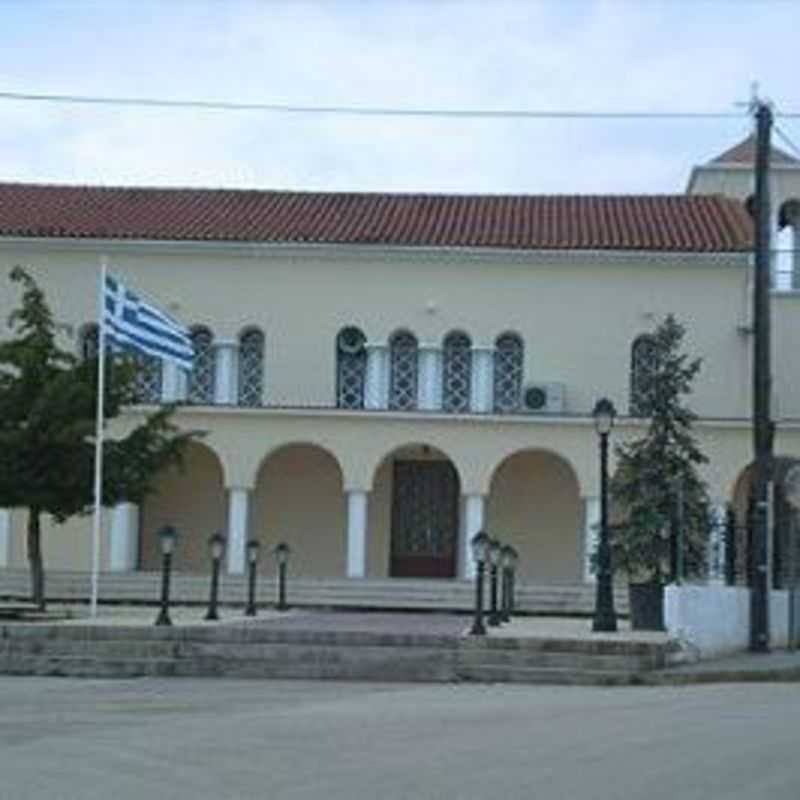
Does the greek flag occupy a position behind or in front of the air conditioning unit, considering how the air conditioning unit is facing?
in front

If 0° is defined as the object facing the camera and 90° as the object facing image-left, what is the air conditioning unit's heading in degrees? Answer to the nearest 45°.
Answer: approximately 0°

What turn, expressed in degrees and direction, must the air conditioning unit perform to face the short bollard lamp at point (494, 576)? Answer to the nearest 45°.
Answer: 0° — it already faces it

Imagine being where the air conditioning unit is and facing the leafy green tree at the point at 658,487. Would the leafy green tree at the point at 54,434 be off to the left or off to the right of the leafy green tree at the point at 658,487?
right

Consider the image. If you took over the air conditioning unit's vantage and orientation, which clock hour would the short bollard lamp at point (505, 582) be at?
The short bollard lamp is roughly at 12 o'clock from the air conditioning unit.

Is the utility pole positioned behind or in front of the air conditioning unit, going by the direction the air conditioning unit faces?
in front

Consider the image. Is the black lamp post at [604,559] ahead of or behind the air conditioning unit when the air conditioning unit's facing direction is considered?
ahead

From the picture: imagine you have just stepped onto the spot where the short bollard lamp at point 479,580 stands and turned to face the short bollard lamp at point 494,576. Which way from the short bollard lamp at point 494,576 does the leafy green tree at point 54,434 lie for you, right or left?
left

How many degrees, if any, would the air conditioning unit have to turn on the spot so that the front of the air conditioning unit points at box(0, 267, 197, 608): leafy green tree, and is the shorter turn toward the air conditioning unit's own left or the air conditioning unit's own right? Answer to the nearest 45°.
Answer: approximately 45° to the air conditioning unit's own right

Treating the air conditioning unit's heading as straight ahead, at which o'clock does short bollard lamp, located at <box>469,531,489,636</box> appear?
The short bollard lamp is roughly at 12 o'clock from the air conditioning unit.

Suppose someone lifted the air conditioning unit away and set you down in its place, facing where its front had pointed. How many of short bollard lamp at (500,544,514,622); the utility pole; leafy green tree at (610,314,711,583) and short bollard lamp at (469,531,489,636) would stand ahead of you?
4
